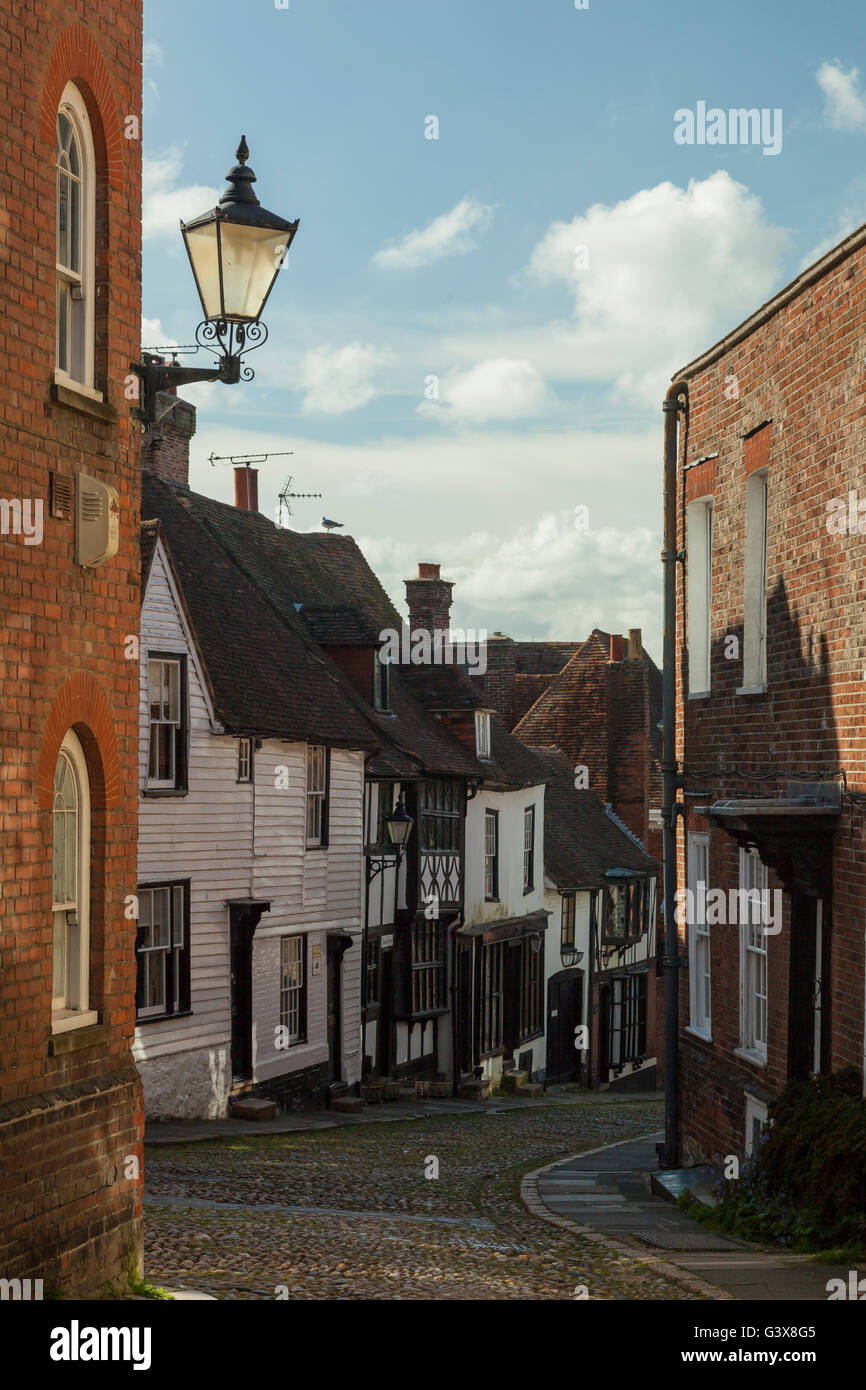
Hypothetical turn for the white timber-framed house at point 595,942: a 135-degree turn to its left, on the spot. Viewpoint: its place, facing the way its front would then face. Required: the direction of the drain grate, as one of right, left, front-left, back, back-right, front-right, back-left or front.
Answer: back

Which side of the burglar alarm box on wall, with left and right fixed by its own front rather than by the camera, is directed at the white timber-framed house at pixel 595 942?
left

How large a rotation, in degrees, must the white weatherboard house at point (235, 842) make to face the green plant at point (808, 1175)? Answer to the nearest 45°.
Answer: approximately 45° to its right

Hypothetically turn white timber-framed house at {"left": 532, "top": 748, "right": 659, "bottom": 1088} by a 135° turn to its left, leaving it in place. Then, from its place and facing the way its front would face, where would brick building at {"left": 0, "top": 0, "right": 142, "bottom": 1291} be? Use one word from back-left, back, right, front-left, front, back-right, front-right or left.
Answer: back

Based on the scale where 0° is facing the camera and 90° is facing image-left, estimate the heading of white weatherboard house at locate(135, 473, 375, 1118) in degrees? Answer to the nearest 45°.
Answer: approximately 315°

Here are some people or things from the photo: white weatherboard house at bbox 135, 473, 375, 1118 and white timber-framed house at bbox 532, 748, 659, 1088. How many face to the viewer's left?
0

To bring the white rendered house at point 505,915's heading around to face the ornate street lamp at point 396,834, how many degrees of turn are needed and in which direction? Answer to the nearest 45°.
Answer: approximately 45° to its right

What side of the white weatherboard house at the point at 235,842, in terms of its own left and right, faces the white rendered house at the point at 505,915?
left

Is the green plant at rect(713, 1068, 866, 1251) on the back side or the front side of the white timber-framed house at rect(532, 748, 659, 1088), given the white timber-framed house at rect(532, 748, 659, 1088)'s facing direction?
on the front side

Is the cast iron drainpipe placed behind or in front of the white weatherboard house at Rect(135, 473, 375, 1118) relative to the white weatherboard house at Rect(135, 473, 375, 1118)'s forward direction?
in front

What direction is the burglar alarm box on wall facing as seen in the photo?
to the viewer's right
